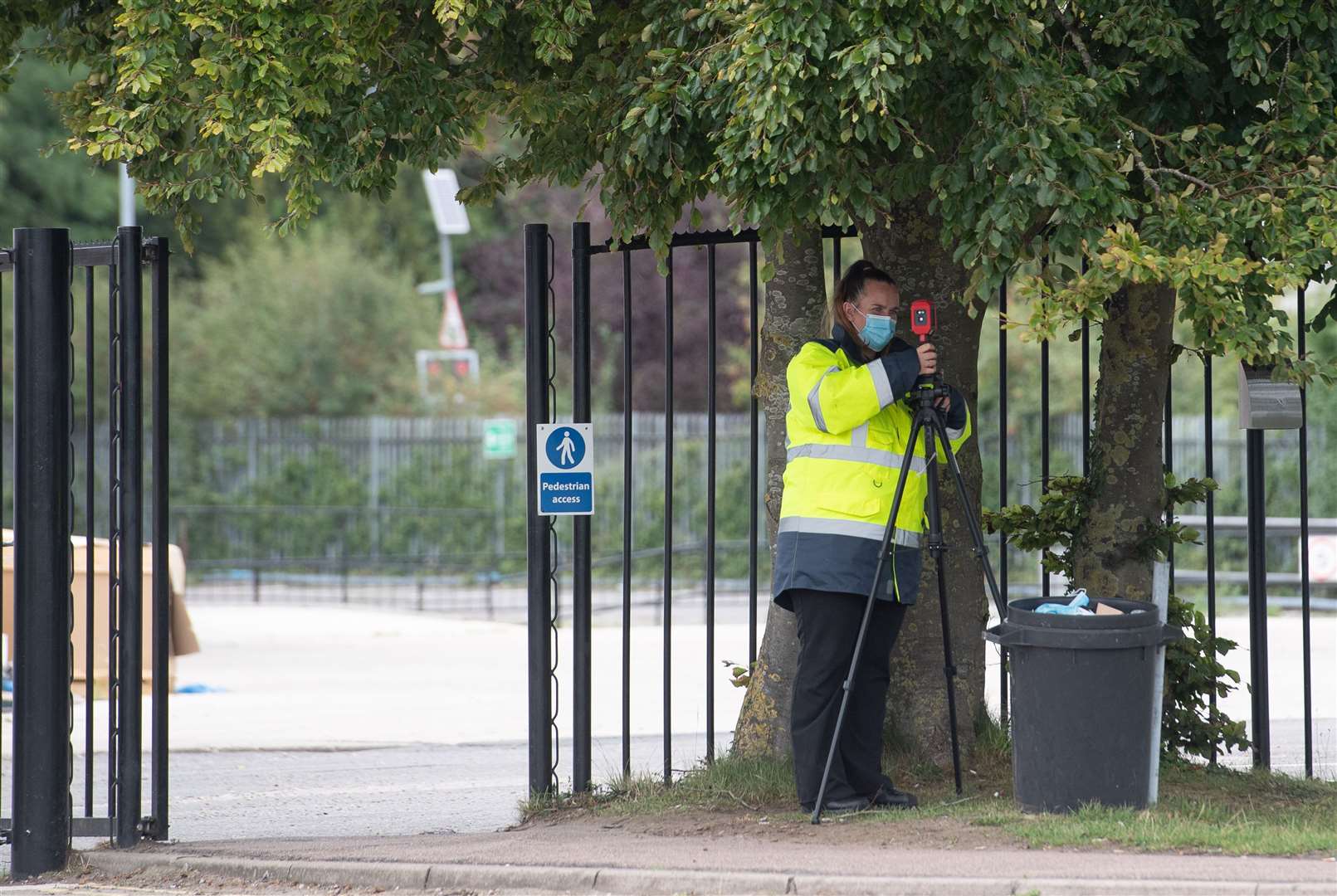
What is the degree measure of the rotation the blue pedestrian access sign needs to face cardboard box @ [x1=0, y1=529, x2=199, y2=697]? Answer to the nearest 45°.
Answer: approximately 135° to its right

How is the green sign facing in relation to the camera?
toward the camera

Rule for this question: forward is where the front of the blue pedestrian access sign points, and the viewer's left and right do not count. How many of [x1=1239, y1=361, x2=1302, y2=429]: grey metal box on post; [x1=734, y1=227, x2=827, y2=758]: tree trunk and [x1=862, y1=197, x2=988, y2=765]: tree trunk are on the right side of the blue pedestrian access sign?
0

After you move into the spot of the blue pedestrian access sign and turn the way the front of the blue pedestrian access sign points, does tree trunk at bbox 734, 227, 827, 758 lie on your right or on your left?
on your left

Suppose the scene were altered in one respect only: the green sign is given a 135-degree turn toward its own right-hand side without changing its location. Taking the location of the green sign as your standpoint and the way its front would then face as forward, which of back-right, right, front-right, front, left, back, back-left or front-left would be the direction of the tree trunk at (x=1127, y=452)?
back-left

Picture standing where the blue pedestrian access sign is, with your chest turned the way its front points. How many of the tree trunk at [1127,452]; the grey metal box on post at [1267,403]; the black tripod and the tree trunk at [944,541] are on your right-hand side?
0

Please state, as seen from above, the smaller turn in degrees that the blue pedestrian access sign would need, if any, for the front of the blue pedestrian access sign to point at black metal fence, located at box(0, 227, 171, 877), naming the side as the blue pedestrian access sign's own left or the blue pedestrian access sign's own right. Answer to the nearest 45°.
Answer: approximately 90° to the blue pedestrian access sign's own right

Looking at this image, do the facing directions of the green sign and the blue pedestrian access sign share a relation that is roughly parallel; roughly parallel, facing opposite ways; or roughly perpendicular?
roughly parallel

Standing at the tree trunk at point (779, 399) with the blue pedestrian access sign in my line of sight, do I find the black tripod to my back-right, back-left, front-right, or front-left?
back-left

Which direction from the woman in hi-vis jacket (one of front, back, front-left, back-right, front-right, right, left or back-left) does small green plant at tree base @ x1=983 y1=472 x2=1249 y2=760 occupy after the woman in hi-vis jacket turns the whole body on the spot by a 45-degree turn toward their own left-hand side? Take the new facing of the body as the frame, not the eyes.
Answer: front-left

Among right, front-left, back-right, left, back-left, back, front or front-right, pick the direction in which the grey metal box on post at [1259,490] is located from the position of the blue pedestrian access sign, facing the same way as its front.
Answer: left

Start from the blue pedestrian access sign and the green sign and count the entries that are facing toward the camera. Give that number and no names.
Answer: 2

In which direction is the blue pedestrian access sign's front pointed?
toward the camera

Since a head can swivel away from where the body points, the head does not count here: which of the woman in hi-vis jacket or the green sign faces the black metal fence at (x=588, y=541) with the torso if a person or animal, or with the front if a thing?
the green sign
